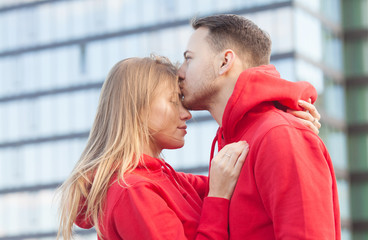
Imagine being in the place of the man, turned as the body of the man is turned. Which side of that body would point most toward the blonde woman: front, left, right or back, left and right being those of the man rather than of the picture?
front

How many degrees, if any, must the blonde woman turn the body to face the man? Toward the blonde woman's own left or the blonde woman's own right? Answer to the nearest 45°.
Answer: approximately 45° to the blonde woman's own right

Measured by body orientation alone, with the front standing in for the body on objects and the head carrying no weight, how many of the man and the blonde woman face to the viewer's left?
1

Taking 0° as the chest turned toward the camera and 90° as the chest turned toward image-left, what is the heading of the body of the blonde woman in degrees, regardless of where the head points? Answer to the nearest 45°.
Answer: approximately 270°

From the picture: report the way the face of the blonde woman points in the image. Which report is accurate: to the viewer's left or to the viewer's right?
to the viewer's right

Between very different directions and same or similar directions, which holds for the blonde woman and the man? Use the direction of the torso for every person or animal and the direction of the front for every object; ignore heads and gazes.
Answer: very different directions

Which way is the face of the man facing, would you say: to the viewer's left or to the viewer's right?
to the viewer's left

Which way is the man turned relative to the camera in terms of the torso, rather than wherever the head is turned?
to the viewer's left
